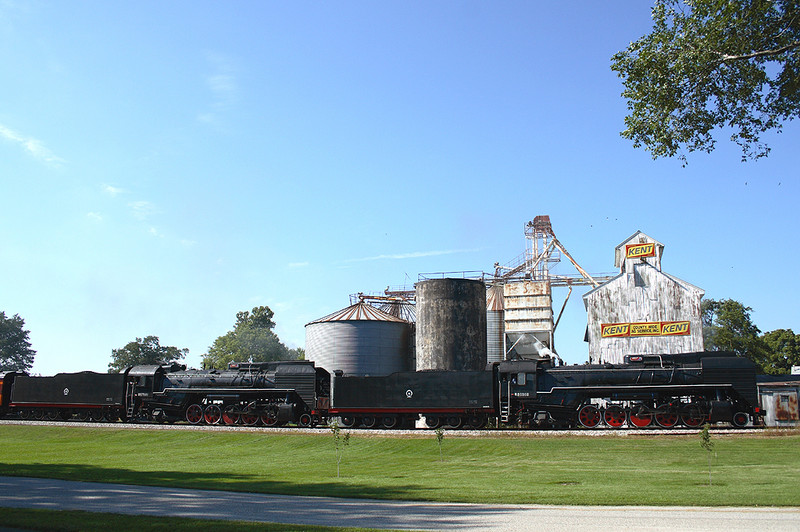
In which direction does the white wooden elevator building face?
toward the camera

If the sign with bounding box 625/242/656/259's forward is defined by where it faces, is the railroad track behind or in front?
in front

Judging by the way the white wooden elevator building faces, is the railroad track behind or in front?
in front

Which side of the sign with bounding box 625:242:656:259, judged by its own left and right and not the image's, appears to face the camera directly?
front
